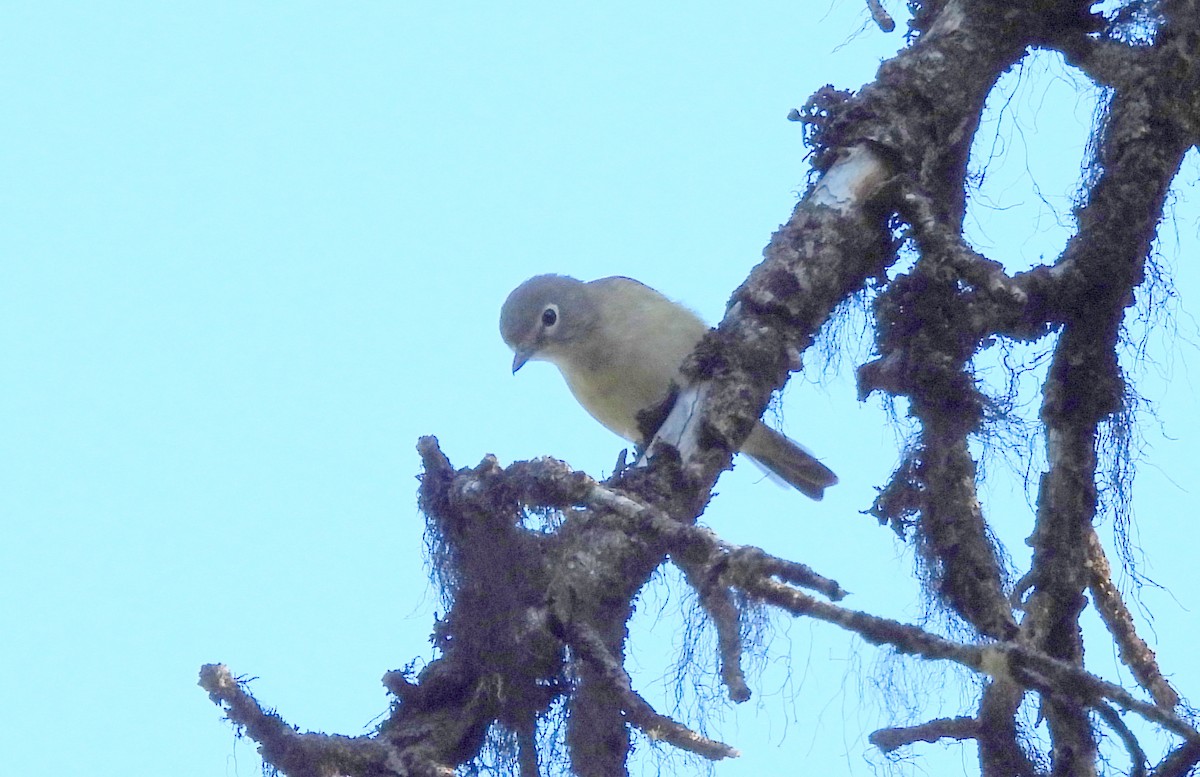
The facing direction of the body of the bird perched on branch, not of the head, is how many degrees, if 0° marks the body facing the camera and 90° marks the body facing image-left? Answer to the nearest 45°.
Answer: approximately 90°
